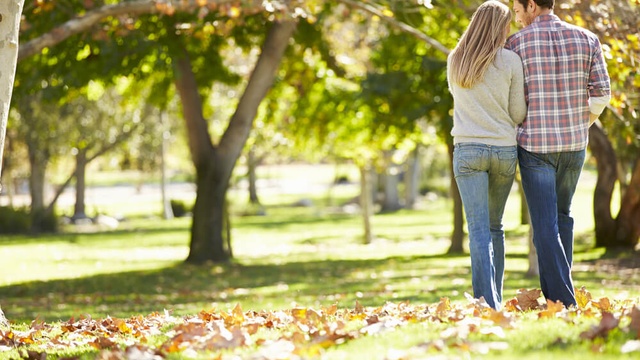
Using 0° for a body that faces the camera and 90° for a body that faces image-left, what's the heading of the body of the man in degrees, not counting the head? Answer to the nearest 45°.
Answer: approximately 180°

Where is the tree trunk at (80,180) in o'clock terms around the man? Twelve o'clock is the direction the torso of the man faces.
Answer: The tree trunk is roughly at 11 o'clock from the man.

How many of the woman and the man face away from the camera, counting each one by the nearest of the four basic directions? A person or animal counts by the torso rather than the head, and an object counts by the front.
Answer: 2

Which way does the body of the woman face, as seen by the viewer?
away from the camera

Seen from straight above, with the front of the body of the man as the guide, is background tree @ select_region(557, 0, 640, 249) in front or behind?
in front

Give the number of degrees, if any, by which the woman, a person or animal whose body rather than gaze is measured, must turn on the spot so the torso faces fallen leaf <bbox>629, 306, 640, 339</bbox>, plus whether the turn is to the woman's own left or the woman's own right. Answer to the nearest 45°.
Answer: approximately 135° to the woman's own right

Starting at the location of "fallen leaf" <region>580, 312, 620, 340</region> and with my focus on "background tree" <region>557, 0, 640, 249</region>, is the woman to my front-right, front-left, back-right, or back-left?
front-left
